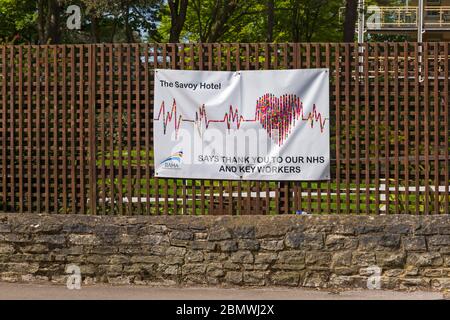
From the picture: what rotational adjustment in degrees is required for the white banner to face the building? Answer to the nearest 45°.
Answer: approximately 180°

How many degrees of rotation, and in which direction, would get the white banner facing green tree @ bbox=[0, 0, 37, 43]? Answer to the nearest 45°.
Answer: approximately 180°

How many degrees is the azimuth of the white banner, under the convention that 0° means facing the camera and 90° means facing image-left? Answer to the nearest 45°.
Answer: approximately 0°
